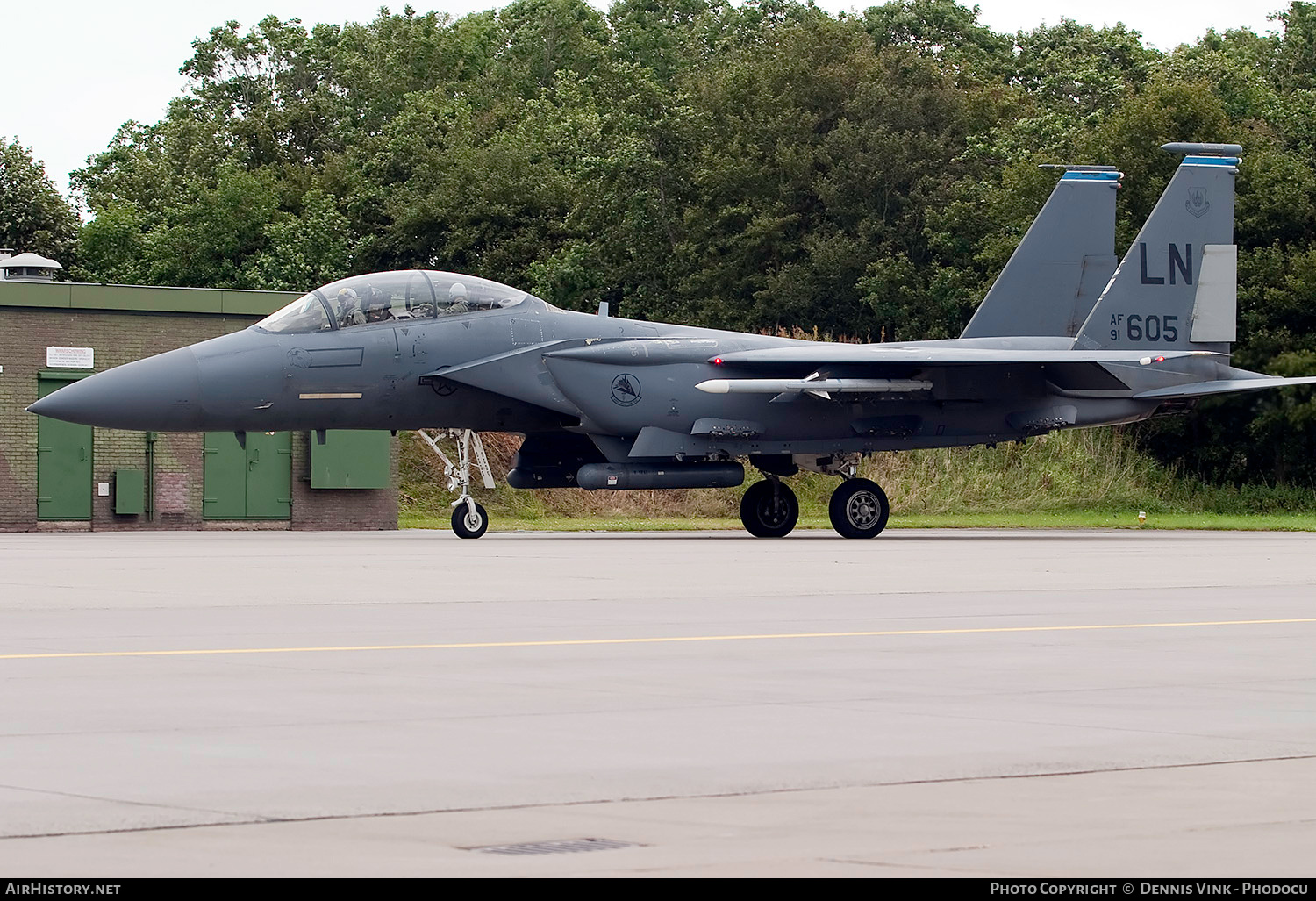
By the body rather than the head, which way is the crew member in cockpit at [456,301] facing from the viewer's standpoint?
to the viewer's left

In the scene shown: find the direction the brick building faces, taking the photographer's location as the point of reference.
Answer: facing the viewer

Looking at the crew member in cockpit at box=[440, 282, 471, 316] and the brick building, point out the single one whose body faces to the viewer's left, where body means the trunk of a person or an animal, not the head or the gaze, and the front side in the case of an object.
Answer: the crew member in cockpit

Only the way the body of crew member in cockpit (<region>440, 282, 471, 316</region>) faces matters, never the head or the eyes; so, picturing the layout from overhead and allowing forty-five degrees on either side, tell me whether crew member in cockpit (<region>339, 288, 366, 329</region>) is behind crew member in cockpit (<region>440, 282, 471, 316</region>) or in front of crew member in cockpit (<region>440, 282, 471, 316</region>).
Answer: in front

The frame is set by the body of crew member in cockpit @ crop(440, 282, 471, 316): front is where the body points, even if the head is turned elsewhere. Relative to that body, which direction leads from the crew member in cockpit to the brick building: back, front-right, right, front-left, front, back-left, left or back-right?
front-right

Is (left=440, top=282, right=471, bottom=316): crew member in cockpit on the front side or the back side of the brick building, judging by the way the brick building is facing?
on the front side

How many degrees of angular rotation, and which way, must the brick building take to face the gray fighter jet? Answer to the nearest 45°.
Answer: approximately 45° to its left

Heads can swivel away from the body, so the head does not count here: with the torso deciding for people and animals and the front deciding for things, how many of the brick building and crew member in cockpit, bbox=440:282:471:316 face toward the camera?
1

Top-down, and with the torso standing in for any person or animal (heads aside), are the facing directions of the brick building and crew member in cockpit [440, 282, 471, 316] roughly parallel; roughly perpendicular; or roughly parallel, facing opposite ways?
roughly perpendicular

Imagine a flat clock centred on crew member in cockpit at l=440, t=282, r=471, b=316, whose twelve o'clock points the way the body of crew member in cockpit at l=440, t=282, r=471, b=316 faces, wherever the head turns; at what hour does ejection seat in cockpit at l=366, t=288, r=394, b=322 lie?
ejection seat in cockpit at l=366, t=288, r=394, b=322 is roughly at 11 o'clock from crew member in cockpit at l=440, t=282, r=471, b=316.
